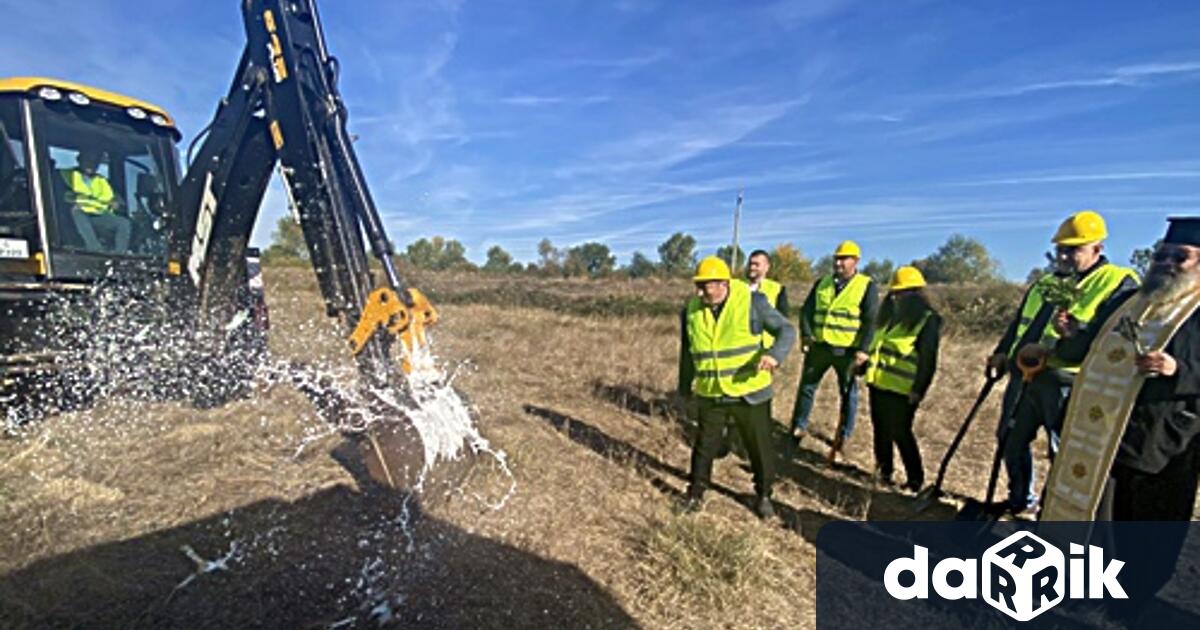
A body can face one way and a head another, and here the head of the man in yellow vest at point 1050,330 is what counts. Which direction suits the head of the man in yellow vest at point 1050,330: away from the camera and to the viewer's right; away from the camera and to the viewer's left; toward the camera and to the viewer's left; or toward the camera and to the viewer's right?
toward the camera and to the viewer's left

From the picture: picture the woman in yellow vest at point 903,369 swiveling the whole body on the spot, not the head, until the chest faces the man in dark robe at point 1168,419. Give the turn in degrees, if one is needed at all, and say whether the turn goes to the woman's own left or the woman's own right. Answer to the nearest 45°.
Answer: approximately 90° to the woman's own left

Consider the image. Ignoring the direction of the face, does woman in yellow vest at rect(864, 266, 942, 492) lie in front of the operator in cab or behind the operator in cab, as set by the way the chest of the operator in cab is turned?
in front

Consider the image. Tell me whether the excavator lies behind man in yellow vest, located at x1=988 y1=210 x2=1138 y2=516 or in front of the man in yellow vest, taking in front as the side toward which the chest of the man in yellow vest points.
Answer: in front

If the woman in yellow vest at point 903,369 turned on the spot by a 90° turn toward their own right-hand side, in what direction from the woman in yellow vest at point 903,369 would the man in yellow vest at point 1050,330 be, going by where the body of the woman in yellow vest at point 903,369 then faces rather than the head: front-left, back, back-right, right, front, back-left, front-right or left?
back

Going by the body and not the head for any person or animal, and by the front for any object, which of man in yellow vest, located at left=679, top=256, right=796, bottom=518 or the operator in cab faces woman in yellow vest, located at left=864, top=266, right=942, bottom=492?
the operator in cab

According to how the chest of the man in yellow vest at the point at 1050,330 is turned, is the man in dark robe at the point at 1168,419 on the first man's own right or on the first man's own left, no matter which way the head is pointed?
on the first man's own left

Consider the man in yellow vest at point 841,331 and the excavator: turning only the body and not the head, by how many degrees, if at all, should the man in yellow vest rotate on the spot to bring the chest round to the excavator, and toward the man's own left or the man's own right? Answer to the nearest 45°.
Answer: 0° — they already face it

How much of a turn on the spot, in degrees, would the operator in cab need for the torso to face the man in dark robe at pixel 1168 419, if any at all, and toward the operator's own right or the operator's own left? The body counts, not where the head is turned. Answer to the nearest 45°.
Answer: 0° — they already face them

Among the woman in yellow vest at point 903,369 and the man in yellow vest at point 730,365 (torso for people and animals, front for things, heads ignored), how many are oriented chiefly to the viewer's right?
0

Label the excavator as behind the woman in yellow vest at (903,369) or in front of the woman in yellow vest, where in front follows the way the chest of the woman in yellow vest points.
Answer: in front

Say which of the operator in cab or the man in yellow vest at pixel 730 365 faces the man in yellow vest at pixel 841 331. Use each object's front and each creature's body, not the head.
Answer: the operator in cab
